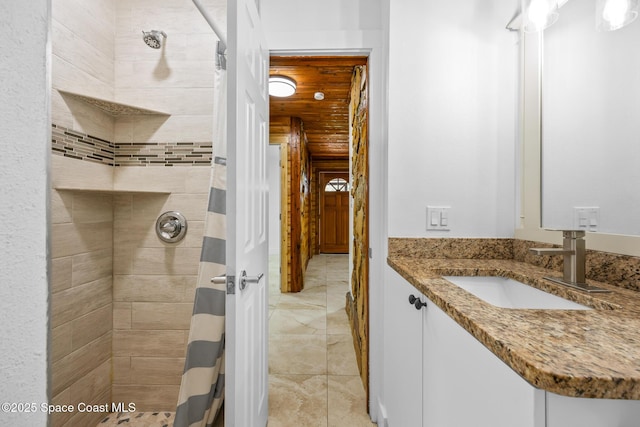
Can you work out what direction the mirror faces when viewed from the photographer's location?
facing the viewer and to the left of the viewer

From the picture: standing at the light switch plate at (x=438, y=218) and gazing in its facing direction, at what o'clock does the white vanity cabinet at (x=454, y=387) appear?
The white vanity cabinet is roughly at 12 o'clock from the light switch plate.

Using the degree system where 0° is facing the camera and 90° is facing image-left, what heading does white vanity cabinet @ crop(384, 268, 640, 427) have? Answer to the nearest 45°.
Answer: approximately 45°

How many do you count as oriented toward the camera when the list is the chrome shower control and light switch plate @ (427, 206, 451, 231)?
2

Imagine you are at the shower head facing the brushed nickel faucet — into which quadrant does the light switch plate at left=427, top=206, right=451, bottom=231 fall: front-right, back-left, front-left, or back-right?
front-left

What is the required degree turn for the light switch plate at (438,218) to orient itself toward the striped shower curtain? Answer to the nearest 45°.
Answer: approximately 45° to its right

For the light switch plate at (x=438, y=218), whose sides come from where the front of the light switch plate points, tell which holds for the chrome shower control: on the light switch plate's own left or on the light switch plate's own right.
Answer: on the light switch plate's own right

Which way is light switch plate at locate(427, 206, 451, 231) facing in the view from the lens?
facing the viewer

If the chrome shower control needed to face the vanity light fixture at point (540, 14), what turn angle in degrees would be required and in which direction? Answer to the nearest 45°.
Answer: approximately 45° to its left

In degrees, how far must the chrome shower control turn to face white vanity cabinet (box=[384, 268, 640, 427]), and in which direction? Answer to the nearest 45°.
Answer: approximately 45° to its left

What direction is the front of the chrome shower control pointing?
toward the camera

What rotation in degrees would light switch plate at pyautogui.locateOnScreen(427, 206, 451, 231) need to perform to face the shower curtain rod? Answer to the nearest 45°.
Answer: approximately 45° to its right

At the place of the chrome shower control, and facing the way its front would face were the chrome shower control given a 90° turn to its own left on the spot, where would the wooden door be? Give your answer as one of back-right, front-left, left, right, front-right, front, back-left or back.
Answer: front-left
